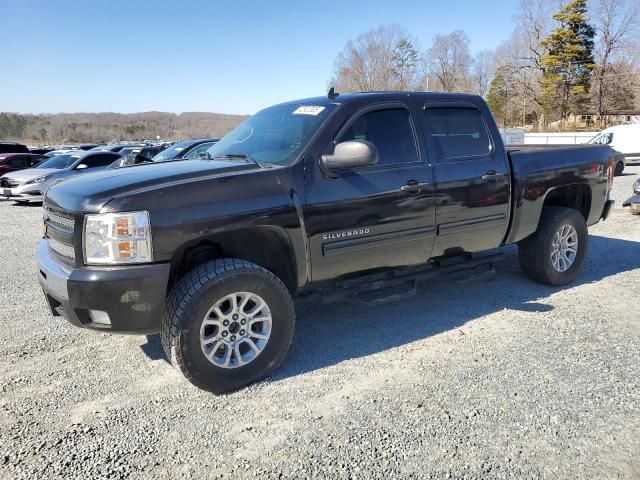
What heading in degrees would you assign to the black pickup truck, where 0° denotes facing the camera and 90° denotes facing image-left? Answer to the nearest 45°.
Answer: approximately 45°

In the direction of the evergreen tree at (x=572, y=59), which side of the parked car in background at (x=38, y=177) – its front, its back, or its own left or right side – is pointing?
back

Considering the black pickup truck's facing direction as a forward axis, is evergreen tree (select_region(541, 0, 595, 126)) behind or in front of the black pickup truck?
behind

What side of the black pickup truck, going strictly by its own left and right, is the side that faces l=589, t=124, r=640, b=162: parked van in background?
back

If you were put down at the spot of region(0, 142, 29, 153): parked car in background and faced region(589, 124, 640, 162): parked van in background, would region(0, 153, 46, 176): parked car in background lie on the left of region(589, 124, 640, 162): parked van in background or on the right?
right

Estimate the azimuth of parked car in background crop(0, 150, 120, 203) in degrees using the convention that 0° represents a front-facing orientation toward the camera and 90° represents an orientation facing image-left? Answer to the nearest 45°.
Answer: approximately 45°

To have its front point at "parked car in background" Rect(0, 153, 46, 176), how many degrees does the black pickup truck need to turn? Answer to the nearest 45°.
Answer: approximately 90° to its right

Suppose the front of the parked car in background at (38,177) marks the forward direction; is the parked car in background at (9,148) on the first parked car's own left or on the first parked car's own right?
on the first parked car's own right
